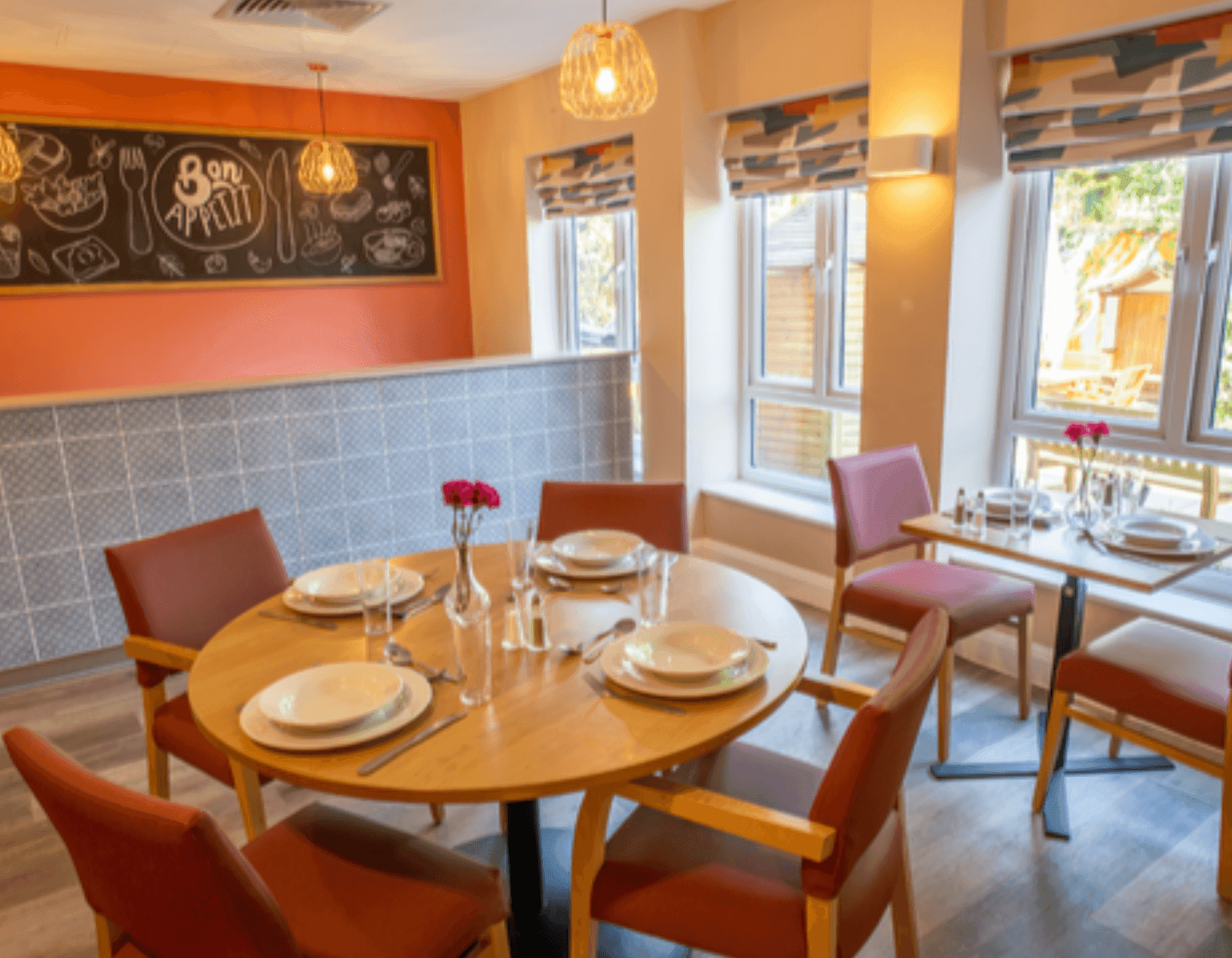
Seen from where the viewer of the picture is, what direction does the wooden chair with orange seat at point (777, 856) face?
facing away from the viewer and to the left of the viewer

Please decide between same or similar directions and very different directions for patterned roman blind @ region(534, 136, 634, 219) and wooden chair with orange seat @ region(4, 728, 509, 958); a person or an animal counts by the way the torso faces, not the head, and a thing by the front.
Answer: very different directions

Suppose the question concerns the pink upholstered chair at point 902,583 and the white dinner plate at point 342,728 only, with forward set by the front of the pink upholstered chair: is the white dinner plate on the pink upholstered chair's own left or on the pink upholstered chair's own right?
on the pink upholstered chair's own right

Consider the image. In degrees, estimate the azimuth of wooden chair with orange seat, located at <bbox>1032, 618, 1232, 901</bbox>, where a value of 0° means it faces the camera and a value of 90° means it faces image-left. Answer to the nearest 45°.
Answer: approximately 135°

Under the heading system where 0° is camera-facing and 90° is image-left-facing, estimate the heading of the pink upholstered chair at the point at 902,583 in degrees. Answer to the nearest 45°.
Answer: approximately 315°

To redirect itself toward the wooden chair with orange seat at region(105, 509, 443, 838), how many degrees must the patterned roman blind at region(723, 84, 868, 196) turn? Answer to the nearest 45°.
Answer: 0° — it already faces it

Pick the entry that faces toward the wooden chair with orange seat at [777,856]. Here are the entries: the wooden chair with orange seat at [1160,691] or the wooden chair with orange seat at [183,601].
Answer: the wooden chair with orange seat at [183,601]

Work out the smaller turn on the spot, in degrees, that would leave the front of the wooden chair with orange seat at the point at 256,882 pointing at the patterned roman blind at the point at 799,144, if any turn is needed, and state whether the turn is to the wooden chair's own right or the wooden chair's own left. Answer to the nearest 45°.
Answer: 0° — it already faces it

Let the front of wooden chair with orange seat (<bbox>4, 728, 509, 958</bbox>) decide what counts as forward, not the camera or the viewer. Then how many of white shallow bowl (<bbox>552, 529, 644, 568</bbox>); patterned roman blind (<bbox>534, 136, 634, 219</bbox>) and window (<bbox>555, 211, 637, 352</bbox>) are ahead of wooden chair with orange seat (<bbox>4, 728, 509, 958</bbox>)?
3

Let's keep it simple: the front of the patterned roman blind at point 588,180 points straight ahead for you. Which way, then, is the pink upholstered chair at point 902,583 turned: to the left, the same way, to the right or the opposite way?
to the left
